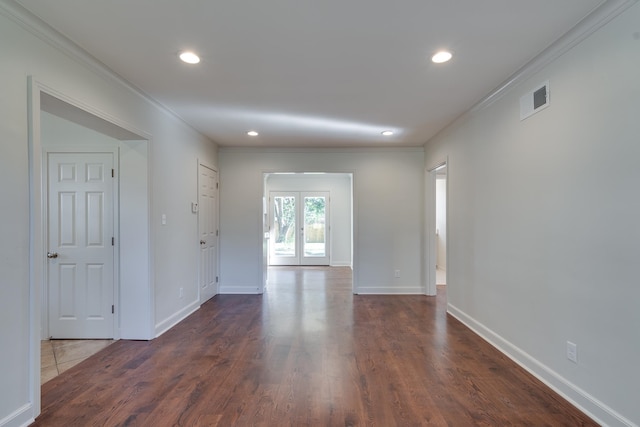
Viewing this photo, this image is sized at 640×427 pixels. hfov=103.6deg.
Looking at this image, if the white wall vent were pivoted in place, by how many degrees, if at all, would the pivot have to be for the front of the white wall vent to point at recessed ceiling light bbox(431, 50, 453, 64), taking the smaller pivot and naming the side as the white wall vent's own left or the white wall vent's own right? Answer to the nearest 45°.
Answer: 0° — it already faces it

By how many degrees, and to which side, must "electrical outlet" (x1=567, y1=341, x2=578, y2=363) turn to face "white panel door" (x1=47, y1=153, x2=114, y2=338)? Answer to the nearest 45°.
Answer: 0° — it already faces it

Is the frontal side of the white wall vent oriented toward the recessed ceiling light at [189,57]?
yes

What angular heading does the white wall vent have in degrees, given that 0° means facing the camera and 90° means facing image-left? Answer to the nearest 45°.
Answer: approximately 45°

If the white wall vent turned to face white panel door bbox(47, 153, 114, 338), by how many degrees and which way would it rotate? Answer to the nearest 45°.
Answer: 0° — it already faces it
